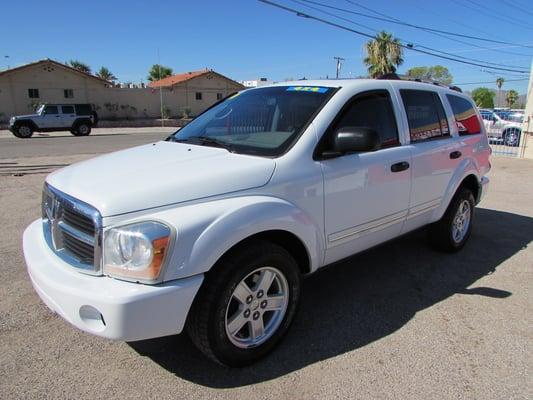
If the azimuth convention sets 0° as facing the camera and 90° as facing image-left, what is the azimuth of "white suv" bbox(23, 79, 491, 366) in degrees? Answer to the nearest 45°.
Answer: approximately 45°

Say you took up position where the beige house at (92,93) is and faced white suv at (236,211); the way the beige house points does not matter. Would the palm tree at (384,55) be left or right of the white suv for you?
left

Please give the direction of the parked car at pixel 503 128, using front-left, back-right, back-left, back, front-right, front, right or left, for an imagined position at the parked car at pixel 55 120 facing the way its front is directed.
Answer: back-left

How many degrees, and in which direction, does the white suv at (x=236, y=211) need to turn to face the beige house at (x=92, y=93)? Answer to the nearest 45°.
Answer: approximately 135° to its right

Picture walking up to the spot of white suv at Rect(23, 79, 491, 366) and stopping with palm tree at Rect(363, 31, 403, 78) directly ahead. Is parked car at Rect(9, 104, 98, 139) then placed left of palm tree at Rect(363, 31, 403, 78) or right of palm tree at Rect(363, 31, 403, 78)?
left

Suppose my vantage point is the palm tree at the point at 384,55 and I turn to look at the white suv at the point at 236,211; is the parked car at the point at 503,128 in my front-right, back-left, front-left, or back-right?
front-left

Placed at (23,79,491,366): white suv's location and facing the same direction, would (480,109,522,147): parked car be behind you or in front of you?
behind

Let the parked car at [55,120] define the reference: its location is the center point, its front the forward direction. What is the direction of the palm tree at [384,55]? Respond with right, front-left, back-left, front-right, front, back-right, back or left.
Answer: back

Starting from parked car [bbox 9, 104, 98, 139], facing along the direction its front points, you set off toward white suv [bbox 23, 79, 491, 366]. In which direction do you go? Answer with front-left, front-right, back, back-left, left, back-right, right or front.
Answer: left

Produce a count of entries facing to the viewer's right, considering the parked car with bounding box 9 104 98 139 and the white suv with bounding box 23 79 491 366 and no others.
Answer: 0

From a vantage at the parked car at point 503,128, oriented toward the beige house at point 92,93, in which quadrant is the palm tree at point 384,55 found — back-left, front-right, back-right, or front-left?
front-right

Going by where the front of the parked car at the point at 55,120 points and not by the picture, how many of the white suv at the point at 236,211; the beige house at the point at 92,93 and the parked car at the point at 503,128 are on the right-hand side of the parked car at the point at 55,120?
1

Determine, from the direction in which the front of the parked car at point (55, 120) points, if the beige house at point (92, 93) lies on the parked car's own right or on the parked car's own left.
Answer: on the parked car's own right

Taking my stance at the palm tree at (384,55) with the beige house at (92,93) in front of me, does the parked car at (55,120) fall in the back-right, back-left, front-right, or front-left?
front-left

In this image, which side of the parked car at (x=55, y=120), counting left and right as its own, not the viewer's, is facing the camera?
left

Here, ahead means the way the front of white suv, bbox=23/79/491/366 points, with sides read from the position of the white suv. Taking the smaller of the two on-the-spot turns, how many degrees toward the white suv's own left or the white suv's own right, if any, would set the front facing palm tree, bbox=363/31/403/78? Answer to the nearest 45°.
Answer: approximately 135° to the white suv's own right
